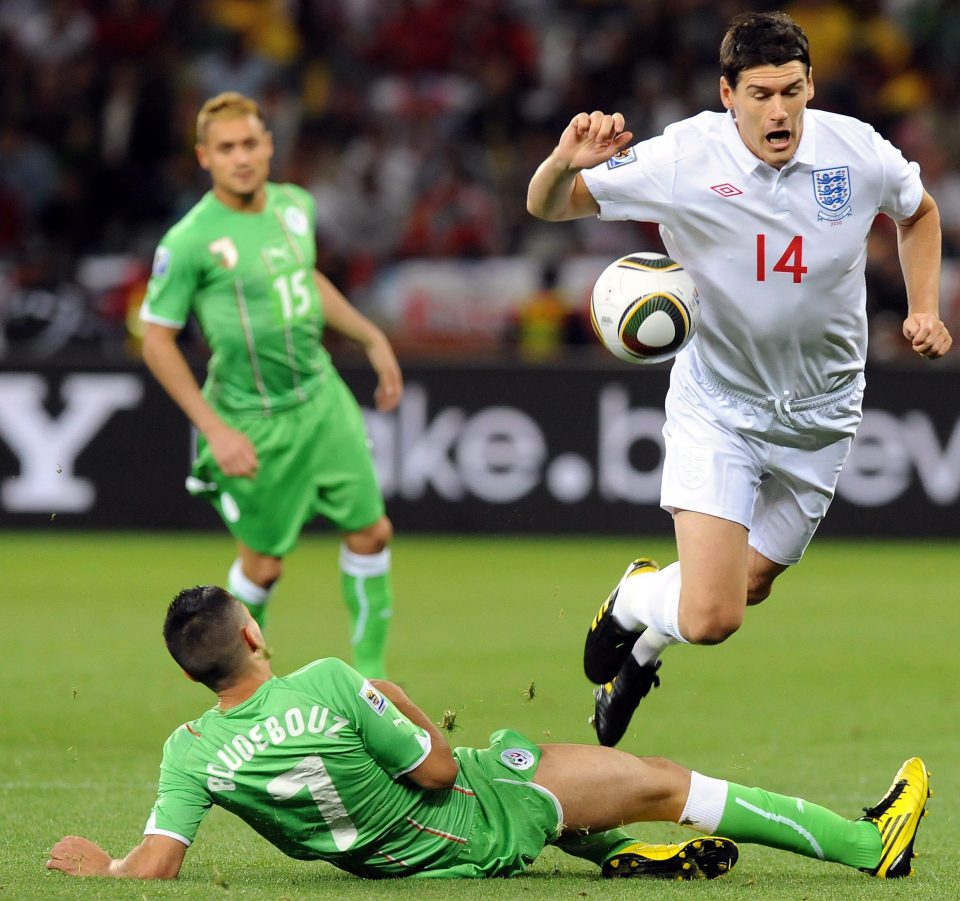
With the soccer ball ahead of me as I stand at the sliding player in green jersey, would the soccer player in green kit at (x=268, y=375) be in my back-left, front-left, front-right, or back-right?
front-left

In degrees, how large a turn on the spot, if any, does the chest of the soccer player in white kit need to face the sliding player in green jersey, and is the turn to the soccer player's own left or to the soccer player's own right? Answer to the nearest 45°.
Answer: approximately 45° to the soccer player's own right

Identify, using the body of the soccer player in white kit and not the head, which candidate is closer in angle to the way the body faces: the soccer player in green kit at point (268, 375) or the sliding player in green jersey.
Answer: the sliding player in green jersey

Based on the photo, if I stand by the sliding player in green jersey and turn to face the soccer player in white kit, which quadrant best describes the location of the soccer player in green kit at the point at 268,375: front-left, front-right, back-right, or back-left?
front-left

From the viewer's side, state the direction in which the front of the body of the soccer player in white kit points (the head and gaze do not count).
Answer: toward the camera

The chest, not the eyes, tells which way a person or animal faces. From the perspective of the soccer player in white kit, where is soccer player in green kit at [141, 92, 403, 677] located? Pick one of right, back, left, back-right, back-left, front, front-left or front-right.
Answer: back-right

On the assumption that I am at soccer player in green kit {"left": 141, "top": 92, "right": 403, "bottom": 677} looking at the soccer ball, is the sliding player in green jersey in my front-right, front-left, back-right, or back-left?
front-right
